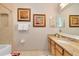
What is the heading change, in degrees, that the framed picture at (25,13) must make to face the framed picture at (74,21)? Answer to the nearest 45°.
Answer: approximately 90° to its left

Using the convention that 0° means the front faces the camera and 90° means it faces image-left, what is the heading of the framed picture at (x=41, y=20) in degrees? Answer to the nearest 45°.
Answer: approximately 0°

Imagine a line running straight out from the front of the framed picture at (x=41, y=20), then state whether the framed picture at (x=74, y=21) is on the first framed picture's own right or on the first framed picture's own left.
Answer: on the first framed picture's own left

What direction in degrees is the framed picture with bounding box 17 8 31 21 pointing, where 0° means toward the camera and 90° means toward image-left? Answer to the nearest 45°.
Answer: approximately 0°

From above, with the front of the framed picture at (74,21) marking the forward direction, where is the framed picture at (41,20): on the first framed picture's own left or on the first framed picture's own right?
on the first framed picture's own right
